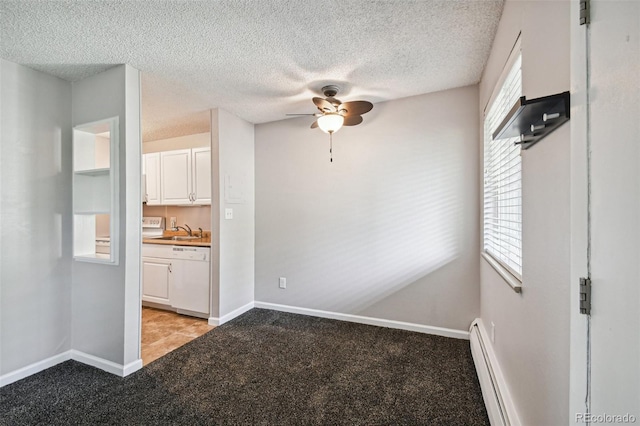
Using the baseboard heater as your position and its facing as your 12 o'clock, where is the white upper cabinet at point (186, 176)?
The white upper cabinet is roughly at 12 o'clock from the baseboard heater.

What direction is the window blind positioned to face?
to the viewer's left

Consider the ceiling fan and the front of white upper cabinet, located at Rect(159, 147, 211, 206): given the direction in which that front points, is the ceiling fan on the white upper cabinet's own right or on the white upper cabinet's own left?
on the white upper cabinet's own left

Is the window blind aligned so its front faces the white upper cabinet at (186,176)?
yes

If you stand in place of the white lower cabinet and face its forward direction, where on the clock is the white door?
The white door is roughly at 10 o'clock from the white lower cabinet.

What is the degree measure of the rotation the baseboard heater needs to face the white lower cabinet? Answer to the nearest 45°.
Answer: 0° — it already faces it

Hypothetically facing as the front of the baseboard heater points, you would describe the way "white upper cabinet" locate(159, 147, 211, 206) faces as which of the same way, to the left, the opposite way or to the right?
to the left

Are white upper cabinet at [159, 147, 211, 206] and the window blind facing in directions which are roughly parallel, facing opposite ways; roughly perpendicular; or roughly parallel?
roughly perpendicular

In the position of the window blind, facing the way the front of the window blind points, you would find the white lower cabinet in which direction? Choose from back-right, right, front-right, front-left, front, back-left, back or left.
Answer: front

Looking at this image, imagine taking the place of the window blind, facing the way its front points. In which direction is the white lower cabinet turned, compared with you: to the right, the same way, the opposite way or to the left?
to the left

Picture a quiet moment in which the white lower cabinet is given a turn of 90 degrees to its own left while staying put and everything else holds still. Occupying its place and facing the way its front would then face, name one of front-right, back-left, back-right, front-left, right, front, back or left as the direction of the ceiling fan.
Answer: front

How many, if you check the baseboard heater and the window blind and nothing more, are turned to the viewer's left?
2

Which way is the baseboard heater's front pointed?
to the viewer's left

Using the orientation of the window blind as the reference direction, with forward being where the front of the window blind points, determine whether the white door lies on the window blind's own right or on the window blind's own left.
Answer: on the window blind's own left

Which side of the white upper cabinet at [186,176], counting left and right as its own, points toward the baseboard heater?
left

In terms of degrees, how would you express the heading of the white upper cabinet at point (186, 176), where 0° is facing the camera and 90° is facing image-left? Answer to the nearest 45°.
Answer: approximately 45°
